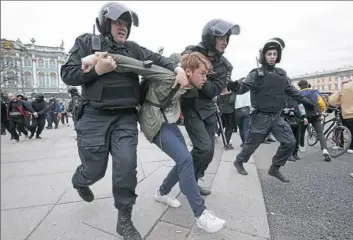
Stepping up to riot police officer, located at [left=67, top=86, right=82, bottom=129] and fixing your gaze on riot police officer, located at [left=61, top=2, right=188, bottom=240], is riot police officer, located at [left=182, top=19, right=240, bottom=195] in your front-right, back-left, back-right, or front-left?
front-left

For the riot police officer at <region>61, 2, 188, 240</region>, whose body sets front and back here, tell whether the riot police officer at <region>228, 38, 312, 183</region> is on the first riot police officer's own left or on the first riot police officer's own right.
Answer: on the first riot police officer's own left

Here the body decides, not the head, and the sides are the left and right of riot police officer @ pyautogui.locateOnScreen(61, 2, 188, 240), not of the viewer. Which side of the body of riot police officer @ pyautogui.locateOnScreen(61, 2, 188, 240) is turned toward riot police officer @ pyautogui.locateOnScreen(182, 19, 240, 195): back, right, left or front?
left

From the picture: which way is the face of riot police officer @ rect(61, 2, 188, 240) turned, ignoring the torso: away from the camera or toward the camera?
toward the camera

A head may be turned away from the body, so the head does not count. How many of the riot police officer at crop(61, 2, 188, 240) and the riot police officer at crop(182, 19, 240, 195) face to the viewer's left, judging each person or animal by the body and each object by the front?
0

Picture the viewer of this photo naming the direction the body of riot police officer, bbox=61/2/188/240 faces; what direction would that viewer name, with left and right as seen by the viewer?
facing the viewer and to the right of the viewer

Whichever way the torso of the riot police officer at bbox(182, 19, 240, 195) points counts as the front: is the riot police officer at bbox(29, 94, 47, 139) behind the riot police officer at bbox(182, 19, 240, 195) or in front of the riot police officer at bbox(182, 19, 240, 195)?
behind
